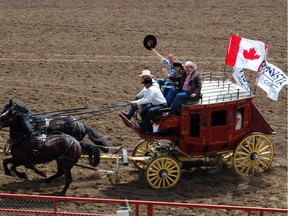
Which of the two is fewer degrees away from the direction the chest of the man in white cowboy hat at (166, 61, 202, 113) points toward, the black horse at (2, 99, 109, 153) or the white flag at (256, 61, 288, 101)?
the black horse

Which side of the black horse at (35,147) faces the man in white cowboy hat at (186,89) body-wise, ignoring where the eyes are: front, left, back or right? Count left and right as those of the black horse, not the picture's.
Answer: back

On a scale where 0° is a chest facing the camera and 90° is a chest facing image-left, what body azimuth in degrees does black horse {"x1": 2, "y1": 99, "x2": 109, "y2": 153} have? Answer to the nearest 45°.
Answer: approximately 90°

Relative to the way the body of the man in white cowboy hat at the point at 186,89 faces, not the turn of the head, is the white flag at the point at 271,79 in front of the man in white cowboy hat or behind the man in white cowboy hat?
behind

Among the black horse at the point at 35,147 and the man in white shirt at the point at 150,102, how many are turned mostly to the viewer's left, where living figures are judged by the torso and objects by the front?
2

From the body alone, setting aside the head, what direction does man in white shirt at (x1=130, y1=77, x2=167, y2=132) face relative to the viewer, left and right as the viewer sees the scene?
facing to the left of the viewer

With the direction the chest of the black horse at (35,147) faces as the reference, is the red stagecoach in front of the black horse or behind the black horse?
behind

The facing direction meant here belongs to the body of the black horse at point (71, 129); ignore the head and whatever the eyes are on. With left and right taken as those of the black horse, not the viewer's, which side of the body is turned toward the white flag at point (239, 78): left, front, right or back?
back

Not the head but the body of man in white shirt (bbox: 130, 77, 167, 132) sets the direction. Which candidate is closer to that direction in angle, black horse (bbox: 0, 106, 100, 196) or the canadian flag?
the black horse

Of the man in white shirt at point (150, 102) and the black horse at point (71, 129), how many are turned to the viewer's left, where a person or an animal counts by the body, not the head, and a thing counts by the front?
2

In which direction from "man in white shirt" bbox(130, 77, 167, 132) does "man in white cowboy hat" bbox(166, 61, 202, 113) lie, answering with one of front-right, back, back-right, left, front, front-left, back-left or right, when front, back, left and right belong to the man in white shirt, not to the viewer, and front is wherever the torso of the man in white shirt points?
back

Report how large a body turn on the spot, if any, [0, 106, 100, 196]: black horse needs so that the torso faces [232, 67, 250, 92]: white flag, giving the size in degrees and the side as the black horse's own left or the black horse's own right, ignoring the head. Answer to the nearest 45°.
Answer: approximately 180°

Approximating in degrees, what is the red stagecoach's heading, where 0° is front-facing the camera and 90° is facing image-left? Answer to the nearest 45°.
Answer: approximately 45°

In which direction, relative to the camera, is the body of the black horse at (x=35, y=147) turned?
to the viewer's left

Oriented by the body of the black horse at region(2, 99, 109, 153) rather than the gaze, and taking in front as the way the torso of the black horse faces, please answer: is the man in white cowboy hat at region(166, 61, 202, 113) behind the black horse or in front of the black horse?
behind
